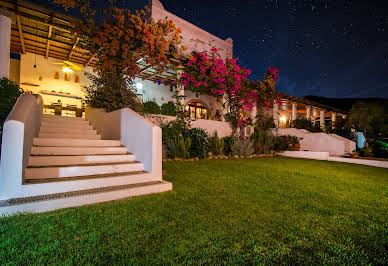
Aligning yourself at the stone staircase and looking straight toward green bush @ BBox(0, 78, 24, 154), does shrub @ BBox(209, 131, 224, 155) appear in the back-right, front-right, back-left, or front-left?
back-right

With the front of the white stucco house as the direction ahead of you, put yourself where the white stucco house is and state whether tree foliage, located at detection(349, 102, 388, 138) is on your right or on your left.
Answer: on your left

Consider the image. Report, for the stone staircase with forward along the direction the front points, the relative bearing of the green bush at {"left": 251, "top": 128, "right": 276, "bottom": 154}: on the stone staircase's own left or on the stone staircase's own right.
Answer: on the stone staircase's own left

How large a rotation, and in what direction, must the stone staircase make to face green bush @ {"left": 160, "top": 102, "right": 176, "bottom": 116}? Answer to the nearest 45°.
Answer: approximately 135° to its left

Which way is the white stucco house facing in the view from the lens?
facing the viewer and to the right of the viewer

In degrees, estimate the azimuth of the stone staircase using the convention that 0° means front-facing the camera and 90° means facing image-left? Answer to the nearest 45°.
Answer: approximately 0°

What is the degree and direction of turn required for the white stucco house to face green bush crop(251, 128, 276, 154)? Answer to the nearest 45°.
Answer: approximately 90° to its left

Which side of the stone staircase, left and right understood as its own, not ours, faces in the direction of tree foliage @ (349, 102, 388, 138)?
left

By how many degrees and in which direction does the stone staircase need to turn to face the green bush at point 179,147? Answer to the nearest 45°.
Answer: approximately 135° to its left

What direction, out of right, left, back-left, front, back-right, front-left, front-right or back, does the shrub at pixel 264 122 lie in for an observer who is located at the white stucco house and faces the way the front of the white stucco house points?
left
